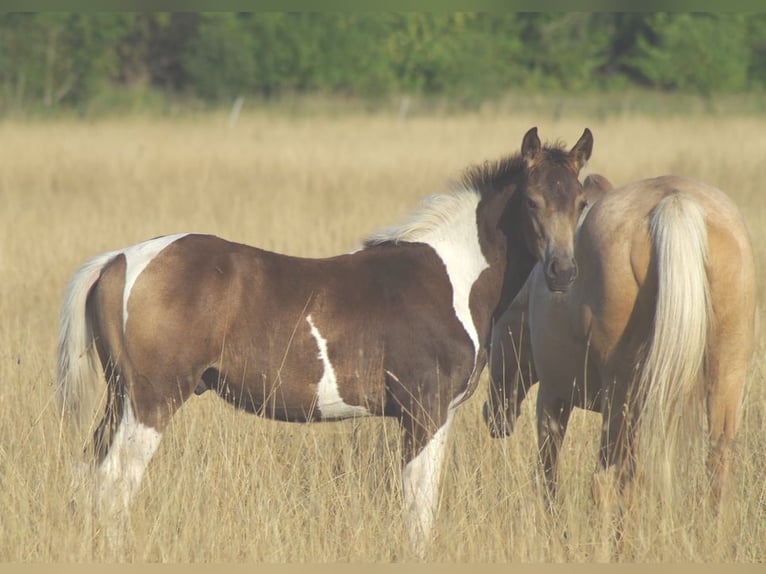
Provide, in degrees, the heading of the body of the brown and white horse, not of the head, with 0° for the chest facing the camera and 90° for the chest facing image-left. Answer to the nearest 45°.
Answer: approximately 270°

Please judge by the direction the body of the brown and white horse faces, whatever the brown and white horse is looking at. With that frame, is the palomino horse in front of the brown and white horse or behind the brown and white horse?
in front
